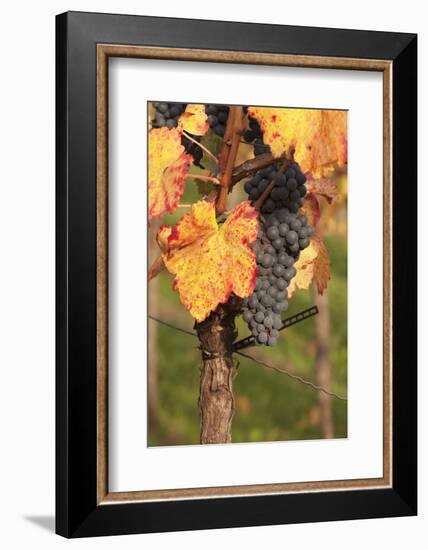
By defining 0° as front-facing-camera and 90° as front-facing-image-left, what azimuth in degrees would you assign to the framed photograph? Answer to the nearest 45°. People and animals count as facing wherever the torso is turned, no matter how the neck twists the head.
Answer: approximately 315°
